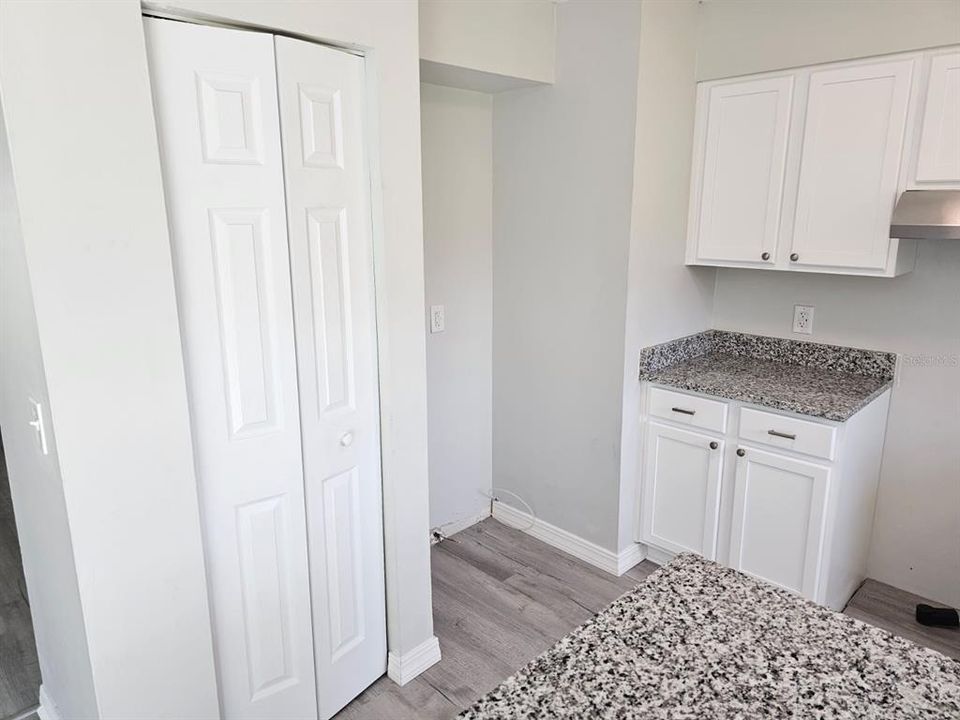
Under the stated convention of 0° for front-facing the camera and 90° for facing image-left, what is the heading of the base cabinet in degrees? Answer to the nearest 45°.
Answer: approximately 45°

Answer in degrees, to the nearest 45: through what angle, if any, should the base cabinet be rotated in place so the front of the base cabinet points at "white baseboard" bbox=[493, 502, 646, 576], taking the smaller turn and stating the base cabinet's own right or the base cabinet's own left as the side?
approximately 45° to the base cabinet's own right

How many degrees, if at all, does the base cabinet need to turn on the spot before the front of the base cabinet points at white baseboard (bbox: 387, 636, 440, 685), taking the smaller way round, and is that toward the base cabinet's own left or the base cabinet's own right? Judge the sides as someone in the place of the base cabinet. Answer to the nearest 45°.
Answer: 0° — it already faces it

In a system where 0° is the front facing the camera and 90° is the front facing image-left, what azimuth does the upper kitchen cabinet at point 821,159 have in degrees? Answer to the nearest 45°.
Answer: approximately 45°
